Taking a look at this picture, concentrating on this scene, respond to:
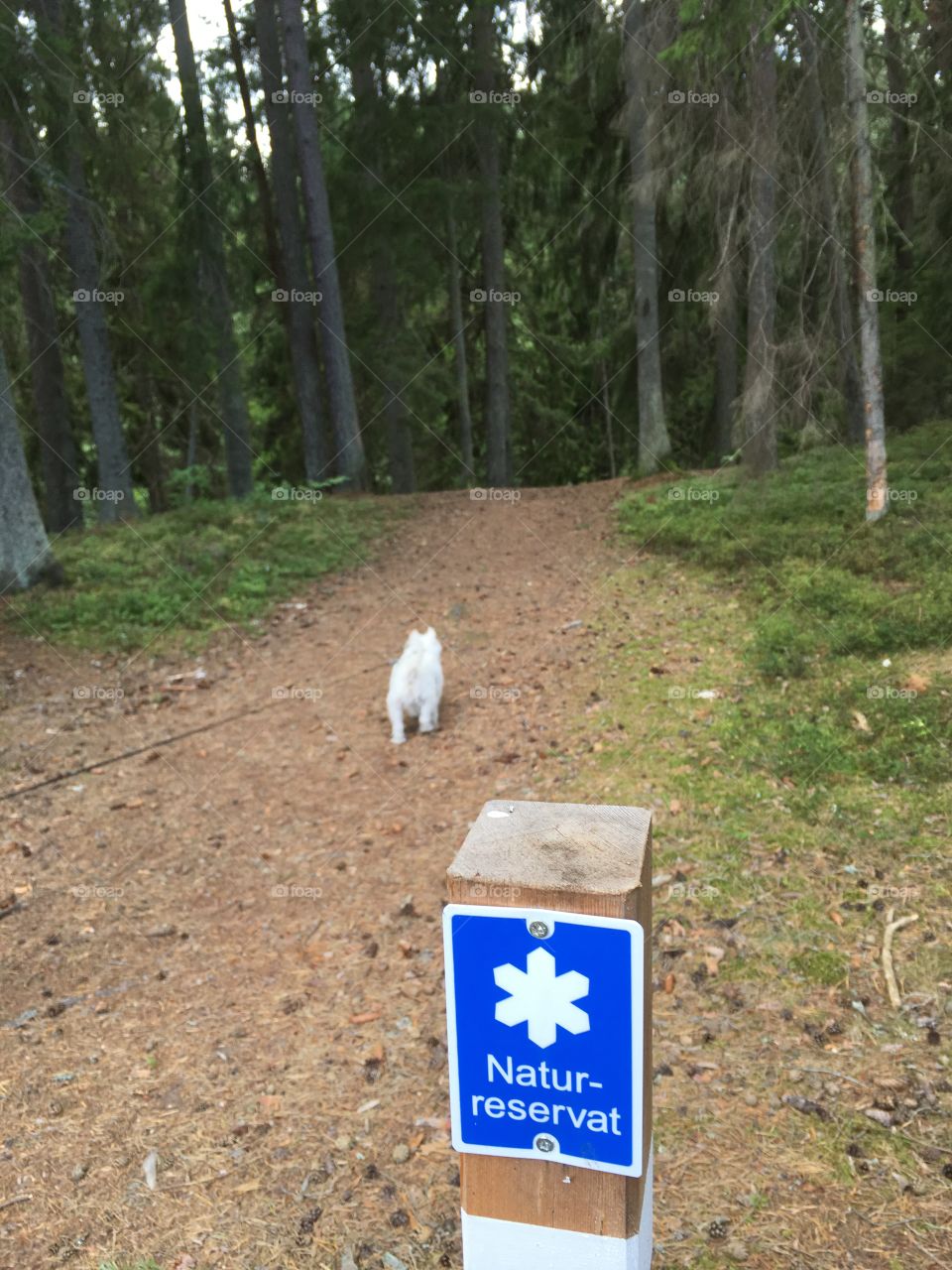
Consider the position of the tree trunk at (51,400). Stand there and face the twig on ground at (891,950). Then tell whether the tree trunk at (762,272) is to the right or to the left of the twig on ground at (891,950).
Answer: left

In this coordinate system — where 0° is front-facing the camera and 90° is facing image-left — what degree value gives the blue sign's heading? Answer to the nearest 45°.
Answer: approximately 0°

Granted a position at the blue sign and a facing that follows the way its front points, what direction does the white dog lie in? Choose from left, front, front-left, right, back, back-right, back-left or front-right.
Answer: back

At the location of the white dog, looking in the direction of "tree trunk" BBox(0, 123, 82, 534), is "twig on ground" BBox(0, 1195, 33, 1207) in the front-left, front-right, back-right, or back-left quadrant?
back-left

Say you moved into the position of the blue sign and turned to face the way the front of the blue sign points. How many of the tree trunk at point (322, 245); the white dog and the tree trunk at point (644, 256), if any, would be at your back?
3

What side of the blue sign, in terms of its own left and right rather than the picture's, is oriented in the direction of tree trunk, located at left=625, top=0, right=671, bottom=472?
back

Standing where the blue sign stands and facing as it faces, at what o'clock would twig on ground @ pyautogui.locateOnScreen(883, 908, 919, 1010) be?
The twig on ground is roughly at 7 o'clock from the blue sign.

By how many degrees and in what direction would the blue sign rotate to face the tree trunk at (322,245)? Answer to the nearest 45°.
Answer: approximately 180°
